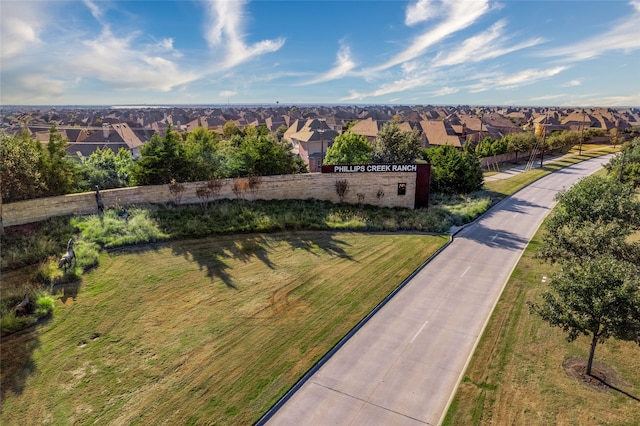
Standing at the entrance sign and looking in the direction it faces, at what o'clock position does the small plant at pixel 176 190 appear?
The small plant is roughly at 2 o'clock from the entrance sign.

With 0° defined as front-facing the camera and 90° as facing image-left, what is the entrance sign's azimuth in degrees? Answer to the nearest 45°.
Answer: approximately 0°

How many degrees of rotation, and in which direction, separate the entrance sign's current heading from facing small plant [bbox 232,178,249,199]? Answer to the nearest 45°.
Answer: approximately 45° to its right

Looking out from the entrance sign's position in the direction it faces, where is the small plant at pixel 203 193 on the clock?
The small plant is roughly at 2 o'clock from the entrance sign.

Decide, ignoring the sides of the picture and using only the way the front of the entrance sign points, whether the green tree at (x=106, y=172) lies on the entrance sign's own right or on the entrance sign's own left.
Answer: on the entrance sign's own right

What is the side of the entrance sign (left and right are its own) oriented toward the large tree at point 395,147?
back
